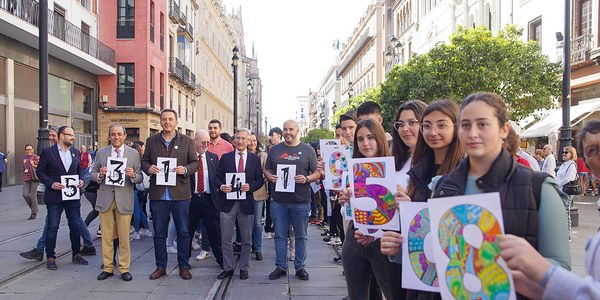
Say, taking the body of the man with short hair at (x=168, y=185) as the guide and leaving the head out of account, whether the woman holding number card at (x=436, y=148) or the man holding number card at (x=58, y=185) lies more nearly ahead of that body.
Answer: the woman holding number card

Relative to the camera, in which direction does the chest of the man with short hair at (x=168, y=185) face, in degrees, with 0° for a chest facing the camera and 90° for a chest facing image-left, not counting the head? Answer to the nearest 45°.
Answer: approximately 0°

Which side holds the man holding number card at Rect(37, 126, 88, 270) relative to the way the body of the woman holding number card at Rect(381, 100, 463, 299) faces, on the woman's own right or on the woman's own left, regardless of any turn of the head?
on the woman's own right

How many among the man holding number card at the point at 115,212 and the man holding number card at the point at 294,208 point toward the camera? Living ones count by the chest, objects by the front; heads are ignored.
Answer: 2
